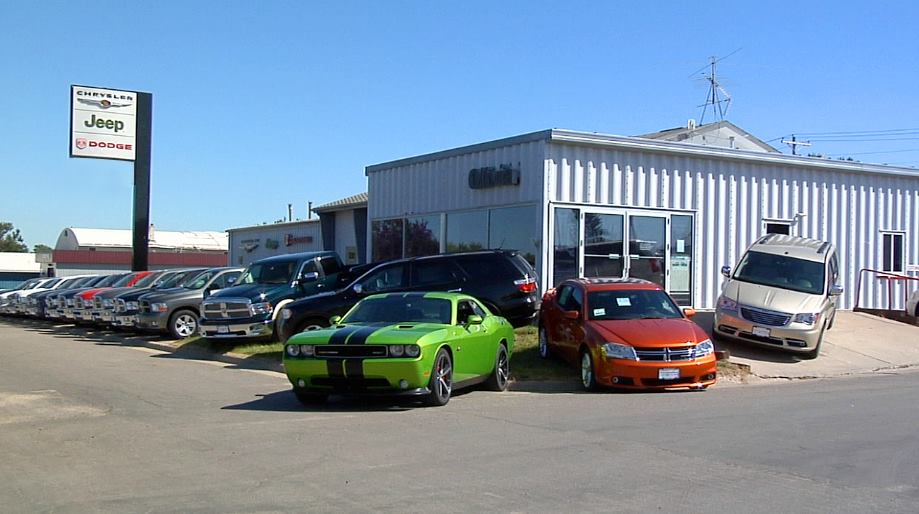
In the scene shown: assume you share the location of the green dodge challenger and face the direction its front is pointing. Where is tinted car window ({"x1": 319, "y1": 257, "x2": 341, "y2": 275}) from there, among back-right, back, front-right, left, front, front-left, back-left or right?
back-right

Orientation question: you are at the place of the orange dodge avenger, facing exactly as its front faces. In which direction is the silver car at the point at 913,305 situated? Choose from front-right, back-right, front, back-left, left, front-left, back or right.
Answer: left

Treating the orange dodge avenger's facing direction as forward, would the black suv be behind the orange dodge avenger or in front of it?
behind

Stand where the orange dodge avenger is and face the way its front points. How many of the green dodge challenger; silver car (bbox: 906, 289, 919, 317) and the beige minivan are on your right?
1

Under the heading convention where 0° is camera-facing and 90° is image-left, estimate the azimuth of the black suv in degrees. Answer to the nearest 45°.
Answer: approximately 90°

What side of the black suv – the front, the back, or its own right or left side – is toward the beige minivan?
back

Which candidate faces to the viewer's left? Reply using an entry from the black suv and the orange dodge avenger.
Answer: the black suv

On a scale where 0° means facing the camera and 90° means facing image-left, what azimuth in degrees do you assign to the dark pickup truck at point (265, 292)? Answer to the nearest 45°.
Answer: approximately 45°

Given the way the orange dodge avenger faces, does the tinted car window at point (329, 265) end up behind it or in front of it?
behind

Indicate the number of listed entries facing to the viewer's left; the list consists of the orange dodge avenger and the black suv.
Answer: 1

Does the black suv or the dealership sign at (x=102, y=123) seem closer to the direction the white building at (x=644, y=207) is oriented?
the black suv
